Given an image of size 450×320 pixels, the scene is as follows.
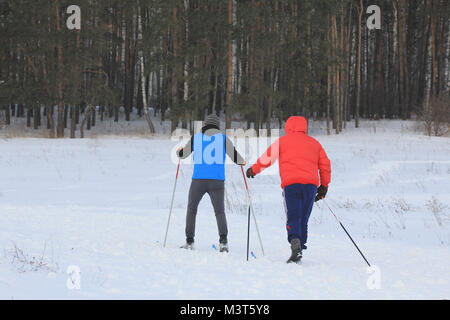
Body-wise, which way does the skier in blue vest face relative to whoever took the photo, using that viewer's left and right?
facing away from the viewer

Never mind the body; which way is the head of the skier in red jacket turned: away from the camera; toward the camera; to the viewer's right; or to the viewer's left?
away from the camera

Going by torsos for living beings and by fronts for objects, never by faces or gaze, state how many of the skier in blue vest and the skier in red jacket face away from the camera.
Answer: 2

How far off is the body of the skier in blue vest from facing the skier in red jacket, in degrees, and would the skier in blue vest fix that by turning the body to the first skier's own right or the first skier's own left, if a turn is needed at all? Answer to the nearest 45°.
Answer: approximately 135° to the first skier's own right

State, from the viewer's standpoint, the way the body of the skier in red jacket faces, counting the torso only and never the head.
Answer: away from the camera
